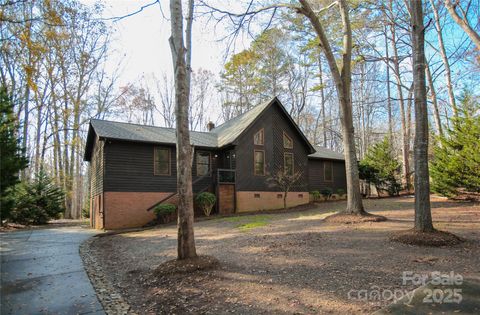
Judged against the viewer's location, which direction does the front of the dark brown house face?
facing the viewer and to the right of the viewer

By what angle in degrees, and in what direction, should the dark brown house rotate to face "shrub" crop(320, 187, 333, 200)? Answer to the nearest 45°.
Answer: approximately 90° to its left

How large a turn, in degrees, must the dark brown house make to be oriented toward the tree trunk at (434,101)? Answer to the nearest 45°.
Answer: approximately 45° to its left

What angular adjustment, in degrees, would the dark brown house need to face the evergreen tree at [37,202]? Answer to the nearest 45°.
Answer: approximately 135° to its right

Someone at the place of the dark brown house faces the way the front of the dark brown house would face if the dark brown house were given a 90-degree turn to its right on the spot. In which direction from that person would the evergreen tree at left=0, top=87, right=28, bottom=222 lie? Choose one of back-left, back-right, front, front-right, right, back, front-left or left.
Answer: front

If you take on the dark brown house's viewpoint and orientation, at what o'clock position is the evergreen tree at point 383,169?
The evergreen tree is roughly at 10 o'clock from the dark brown house.
